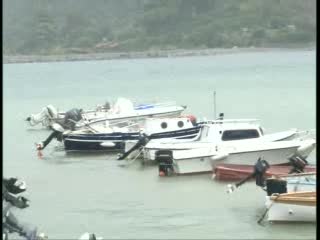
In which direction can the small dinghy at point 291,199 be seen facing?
to the viewer's right

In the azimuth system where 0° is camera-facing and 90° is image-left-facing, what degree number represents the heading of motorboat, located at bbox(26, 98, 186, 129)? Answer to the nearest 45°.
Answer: approximately 270°
